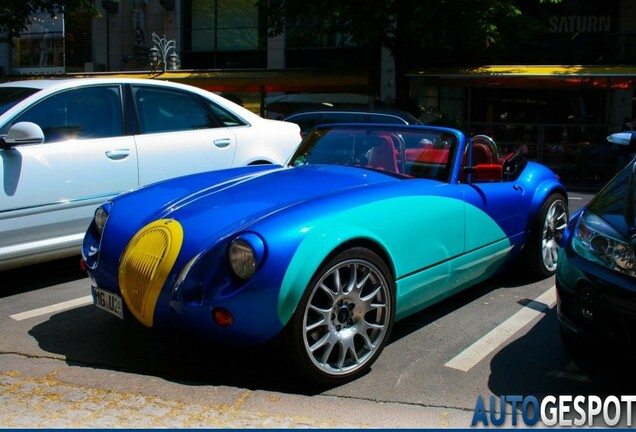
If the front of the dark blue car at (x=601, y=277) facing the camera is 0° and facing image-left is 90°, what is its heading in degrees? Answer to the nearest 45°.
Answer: approximately 45°

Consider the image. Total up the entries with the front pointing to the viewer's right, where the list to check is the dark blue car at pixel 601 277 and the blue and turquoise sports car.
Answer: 0

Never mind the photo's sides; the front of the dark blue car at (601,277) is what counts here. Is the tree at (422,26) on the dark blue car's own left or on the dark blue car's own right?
on the dark blue car's own right

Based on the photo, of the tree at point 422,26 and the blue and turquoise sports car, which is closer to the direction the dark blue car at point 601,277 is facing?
the blue and turquoise sports car

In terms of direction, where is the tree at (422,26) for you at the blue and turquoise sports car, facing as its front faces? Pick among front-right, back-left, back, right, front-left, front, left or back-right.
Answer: back-right

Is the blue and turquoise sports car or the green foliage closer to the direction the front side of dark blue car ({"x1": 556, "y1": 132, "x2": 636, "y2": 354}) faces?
the blue and turquoise sports car

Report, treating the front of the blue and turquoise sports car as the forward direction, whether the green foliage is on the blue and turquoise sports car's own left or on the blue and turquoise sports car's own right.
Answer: on the blue and turquoise sports car's own right

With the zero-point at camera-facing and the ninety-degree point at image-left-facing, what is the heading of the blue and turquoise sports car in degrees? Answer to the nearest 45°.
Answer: approximately 45°

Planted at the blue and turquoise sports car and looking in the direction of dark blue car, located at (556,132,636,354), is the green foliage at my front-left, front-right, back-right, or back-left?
back-left
